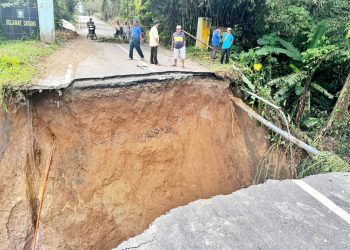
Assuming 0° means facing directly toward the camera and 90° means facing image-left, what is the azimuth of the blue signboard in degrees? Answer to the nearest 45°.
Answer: approximately 0°

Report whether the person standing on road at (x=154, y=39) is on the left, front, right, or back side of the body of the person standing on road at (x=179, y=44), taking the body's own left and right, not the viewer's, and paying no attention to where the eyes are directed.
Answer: right

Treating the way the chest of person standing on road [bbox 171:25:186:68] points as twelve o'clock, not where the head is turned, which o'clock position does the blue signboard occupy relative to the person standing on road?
The blue signboard is roughly at 4 o'clock from the person standing on road.

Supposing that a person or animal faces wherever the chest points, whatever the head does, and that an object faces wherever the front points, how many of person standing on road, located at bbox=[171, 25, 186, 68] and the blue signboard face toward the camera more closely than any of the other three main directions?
2

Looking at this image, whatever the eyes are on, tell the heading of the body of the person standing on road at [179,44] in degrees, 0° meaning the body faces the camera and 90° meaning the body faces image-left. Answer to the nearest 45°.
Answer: approximately 0°

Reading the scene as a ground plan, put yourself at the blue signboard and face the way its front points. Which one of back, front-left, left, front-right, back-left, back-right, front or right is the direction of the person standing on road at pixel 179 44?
front-left
